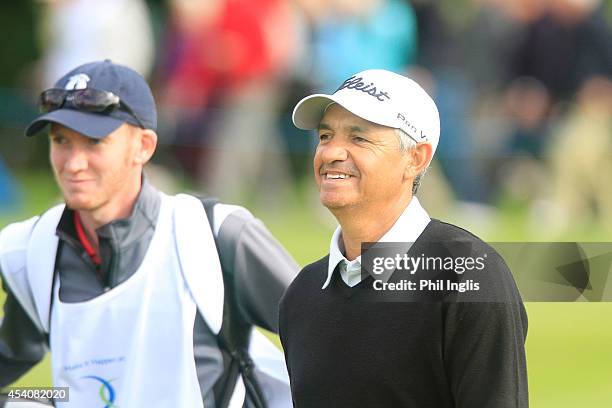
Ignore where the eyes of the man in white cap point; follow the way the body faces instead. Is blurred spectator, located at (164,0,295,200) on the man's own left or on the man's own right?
on the man's own right

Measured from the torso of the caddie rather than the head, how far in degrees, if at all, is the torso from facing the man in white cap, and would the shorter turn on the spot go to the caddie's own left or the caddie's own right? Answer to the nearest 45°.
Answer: approximately 90° to the caddie's own left

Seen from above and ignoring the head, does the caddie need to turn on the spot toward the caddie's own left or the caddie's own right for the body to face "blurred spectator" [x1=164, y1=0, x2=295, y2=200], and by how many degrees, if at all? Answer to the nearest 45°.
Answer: approximately 135° to the caddie's own right

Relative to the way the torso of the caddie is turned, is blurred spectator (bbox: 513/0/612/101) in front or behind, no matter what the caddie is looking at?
behind

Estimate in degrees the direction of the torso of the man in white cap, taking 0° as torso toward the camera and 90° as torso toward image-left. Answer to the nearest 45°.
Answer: approximately 45°

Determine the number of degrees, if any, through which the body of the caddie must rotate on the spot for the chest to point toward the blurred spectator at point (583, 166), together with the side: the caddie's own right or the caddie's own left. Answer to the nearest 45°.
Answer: approximately 180°
